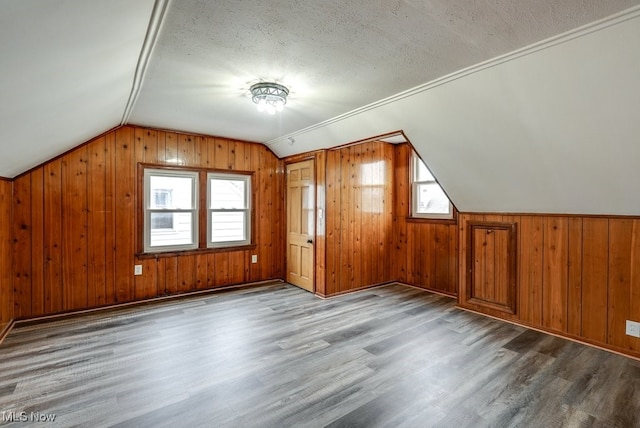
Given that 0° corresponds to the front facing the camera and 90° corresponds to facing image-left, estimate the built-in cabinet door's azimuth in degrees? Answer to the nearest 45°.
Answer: approximately 45°

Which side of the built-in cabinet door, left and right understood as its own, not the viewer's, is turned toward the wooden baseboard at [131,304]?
front

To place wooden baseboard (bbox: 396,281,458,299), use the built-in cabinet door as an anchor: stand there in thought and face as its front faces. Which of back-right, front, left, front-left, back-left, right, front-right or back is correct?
right

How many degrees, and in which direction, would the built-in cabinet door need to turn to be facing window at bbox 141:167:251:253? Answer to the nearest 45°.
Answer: approximately 45° to its right

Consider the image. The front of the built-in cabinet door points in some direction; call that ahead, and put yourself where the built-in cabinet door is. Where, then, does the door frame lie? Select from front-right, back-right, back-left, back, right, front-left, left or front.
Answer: front-right

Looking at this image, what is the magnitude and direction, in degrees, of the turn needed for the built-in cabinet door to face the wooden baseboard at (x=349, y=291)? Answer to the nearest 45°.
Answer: approximately 45° to its right

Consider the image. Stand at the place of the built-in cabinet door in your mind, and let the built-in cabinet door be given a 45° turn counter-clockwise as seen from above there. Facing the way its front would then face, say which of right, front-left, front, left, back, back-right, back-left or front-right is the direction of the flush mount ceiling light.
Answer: front-right

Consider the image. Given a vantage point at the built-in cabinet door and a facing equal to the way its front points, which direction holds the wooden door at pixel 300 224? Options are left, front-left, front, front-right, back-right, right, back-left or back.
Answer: front-right
